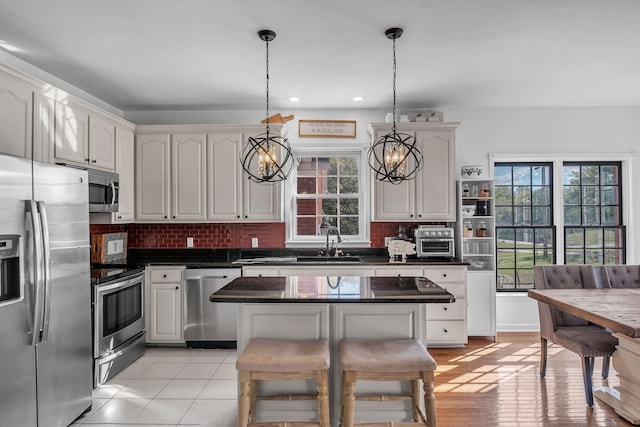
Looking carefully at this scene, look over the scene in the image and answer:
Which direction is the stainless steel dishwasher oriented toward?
toward the camera

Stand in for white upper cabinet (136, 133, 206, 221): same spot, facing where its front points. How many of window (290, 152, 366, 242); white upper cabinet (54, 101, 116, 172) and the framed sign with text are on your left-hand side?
2

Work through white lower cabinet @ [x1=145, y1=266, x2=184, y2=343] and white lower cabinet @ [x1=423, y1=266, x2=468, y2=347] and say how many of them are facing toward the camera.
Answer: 2

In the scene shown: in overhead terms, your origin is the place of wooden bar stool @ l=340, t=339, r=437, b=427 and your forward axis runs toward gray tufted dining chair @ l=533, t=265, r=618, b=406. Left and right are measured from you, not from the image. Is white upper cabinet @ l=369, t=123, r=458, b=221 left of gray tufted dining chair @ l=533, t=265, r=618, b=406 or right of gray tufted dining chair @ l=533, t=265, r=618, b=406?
left

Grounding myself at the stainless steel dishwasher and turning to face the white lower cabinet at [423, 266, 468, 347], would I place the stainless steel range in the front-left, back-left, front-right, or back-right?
back-right

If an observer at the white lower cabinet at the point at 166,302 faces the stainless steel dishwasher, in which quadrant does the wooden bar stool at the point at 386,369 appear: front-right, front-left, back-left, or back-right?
front-right

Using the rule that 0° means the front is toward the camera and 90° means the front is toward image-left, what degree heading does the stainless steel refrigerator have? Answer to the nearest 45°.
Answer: approximately 315°

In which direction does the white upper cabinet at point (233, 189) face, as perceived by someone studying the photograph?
facing the viewer

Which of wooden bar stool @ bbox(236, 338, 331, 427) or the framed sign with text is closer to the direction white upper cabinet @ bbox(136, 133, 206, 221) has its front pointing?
the wooden bar stool

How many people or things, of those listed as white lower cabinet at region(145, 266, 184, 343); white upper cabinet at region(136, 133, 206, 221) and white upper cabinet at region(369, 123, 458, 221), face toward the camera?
3

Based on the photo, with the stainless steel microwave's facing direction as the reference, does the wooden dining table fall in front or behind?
in front

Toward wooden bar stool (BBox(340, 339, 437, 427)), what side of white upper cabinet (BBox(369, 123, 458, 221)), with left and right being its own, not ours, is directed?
front
